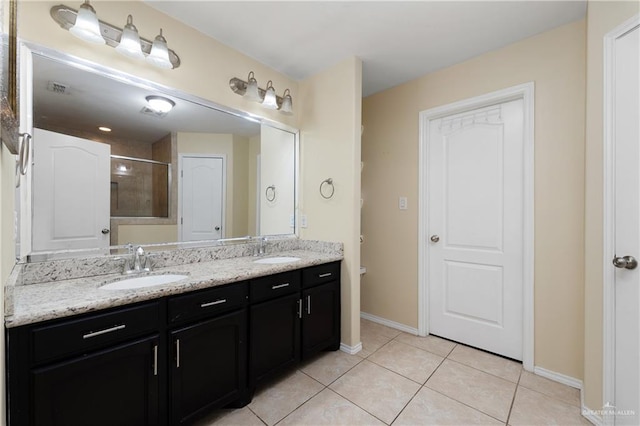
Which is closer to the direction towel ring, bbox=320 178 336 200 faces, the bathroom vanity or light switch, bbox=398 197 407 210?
the bathroom vanity

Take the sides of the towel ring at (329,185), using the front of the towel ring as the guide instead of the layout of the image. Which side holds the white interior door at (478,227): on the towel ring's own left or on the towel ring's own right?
on the towel ring's own left

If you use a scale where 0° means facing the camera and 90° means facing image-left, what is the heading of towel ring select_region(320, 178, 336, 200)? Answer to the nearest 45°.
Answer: approximately 45°

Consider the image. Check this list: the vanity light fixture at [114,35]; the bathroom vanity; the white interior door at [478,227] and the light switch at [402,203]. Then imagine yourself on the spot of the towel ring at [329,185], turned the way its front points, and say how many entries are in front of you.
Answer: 2

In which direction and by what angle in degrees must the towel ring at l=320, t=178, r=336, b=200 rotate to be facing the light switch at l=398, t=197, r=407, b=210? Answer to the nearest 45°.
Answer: approximately 135° to its left

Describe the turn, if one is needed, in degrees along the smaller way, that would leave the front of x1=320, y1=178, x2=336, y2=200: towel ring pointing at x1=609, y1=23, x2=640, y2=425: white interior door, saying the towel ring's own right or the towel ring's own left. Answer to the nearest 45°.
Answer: approximately 90° to the towel ring's own left

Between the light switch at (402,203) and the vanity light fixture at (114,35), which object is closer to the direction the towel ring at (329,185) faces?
the vanity light fixture

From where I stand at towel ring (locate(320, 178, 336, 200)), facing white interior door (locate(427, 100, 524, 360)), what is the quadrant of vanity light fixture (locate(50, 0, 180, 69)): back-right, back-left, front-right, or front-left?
back-right
